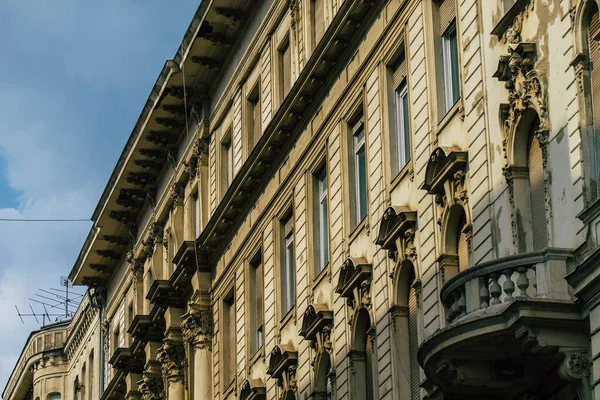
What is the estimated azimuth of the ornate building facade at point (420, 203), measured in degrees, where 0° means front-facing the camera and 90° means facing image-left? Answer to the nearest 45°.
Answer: approximately 45°
